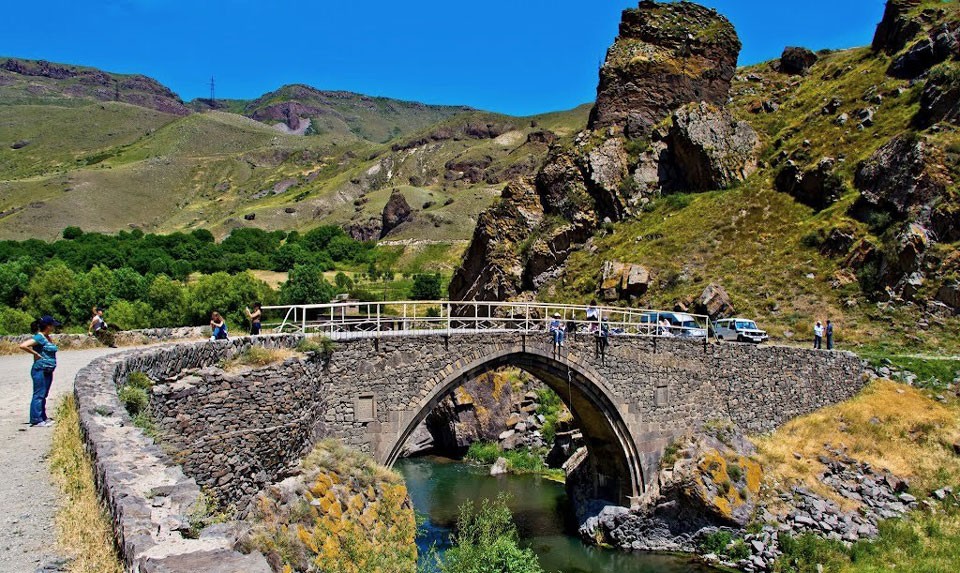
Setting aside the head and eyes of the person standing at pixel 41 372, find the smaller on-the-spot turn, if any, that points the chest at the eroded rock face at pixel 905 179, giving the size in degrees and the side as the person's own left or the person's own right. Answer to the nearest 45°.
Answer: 0° — they already face it

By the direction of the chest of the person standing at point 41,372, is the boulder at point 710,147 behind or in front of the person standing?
in front

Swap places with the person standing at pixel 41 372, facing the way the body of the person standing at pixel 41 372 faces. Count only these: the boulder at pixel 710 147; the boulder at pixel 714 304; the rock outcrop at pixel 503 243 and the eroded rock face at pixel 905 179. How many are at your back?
0

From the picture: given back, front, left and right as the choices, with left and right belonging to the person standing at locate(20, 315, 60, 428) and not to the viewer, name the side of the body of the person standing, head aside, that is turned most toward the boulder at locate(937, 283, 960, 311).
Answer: front

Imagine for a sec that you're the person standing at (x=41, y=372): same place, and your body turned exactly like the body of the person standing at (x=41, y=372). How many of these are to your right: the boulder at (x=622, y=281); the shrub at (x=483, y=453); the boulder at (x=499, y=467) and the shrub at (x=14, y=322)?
0

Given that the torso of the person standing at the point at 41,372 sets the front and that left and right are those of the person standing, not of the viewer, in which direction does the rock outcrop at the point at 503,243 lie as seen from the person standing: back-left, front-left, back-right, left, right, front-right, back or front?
front-left

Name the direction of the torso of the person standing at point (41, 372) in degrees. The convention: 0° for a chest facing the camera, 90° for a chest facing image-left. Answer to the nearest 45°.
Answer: approximately 270°

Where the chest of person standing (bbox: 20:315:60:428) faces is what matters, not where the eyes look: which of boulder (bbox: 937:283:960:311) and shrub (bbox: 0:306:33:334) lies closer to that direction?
the boulder

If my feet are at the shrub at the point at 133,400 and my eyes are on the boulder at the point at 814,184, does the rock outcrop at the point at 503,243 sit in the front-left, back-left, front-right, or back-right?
front-left

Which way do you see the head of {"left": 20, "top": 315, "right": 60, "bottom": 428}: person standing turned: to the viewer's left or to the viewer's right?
to the viewer's right

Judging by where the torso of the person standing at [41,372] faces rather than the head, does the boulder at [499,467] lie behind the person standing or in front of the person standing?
in front

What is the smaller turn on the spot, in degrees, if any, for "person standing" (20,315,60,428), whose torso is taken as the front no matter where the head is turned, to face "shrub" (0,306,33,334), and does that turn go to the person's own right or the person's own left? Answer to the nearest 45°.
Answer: approximately 90° to the person's own left

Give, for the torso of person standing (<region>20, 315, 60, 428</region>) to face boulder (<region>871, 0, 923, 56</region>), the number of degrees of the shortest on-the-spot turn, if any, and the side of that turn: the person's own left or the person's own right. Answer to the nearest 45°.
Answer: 0° — they already face it
